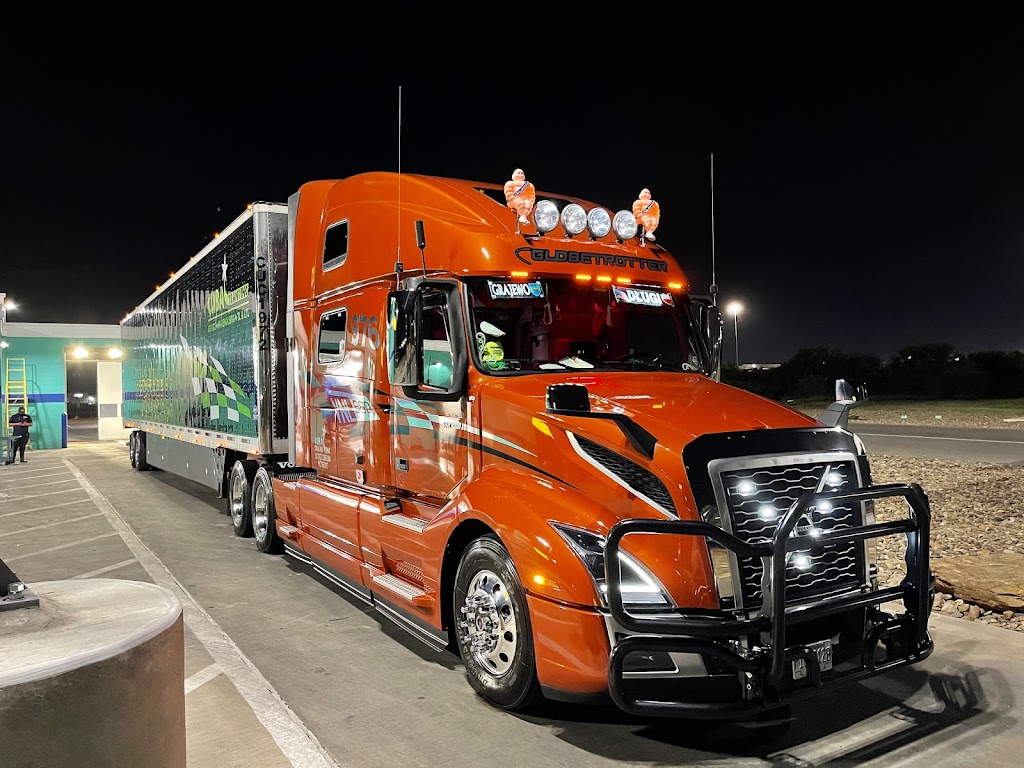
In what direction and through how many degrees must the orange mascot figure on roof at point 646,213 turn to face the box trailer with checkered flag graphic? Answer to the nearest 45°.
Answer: approximately 180°

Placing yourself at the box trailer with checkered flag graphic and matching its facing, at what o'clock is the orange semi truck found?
The orange semi truck is roughly at 1 o'clock from the box trailer with checkered flag graphic.

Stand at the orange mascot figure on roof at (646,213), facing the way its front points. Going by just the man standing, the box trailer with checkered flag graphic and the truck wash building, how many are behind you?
3

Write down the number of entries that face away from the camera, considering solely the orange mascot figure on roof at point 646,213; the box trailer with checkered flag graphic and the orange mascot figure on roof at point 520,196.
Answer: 0

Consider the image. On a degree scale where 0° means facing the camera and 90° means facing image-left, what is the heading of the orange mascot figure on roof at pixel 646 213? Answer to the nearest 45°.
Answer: approximately 315°

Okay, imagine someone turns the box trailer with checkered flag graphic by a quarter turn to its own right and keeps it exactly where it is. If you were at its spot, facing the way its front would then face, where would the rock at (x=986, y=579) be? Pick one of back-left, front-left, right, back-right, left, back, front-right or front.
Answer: left

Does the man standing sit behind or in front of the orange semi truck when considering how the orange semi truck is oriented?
behind

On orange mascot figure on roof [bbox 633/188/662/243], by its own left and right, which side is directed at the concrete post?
right

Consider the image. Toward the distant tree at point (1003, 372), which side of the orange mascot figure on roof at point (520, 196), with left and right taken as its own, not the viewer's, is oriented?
left

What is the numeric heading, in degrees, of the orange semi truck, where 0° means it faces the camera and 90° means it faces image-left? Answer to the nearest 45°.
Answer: approximately 315°

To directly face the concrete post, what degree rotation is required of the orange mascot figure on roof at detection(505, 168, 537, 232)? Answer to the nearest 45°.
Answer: approximately 90° to its right

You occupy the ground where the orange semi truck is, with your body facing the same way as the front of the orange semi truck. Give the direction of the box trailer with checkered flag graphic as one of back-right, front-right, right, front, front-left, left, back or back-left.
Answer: back

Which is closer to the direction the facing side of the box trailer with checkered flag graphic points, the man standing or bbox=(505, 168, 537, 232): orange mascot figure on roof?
the orange mascot figure on roof

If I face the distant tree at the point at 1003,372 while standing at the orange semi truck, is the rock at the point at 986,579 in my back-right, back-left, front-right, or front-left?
front-right

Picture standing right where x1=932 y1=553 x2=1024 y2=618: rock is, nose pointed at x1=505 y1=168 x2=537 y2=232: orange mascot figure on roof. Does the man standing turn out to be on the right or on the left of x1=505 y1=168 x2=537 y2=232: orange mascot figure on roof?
right

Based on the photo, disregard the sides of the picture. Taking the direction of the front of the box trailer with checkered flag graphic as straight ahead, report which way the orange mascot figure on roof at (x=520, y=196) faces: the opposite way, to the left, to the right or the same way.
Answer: the same way

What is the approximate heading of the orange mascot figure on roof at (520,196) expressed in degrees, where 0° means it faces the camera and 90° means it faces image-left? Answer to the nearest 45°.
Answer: approximately 315°

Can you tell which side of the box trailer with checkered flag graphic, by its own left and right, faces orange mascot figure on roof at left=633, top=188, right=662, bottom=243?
front

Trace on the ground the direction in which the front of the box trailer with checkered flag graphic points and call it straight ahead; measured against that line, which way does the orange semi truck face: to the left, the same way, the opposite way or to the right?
the same way

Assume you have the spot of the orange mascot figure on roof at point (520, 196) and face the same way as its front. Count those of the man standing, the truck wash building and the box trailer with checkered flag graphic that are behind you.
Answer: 3
